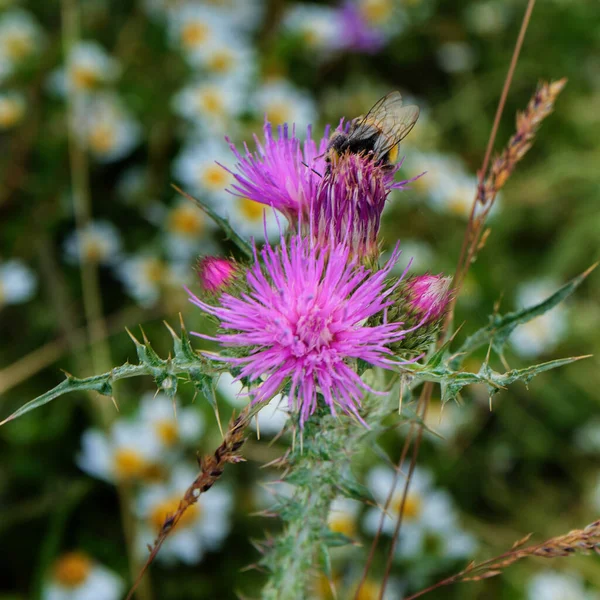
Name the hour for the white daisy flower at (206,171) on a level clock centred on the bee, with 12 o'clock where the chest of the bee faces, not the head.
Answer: The white daisy flower is roughly at 2 o'clock from the bee.

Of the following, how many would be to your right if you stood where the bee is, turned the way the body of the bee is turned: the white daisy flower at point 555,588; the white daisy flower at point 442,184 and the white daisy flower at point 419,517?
3

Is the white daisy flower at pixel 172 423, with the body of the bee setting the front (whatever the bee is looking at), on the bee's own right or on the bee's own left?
on the bee's own right

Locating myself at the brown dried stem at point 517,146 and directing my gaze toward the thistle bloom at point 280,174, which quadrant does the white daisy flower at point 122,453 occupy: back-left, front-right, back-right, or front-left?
front-right

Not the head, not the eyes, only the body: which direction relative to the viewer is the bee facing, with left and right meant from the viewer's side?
facing to the left of the viewer

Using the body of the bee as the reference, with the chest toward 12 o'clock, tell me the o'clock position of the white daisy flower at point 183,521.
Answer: The white daisy flower is roughly at 2 o'clock from the bee.

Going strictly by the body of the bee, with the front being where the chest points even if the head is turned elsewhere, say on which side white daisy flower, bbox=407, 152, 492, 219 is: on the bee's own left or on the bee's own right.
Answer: on the bee's own right
